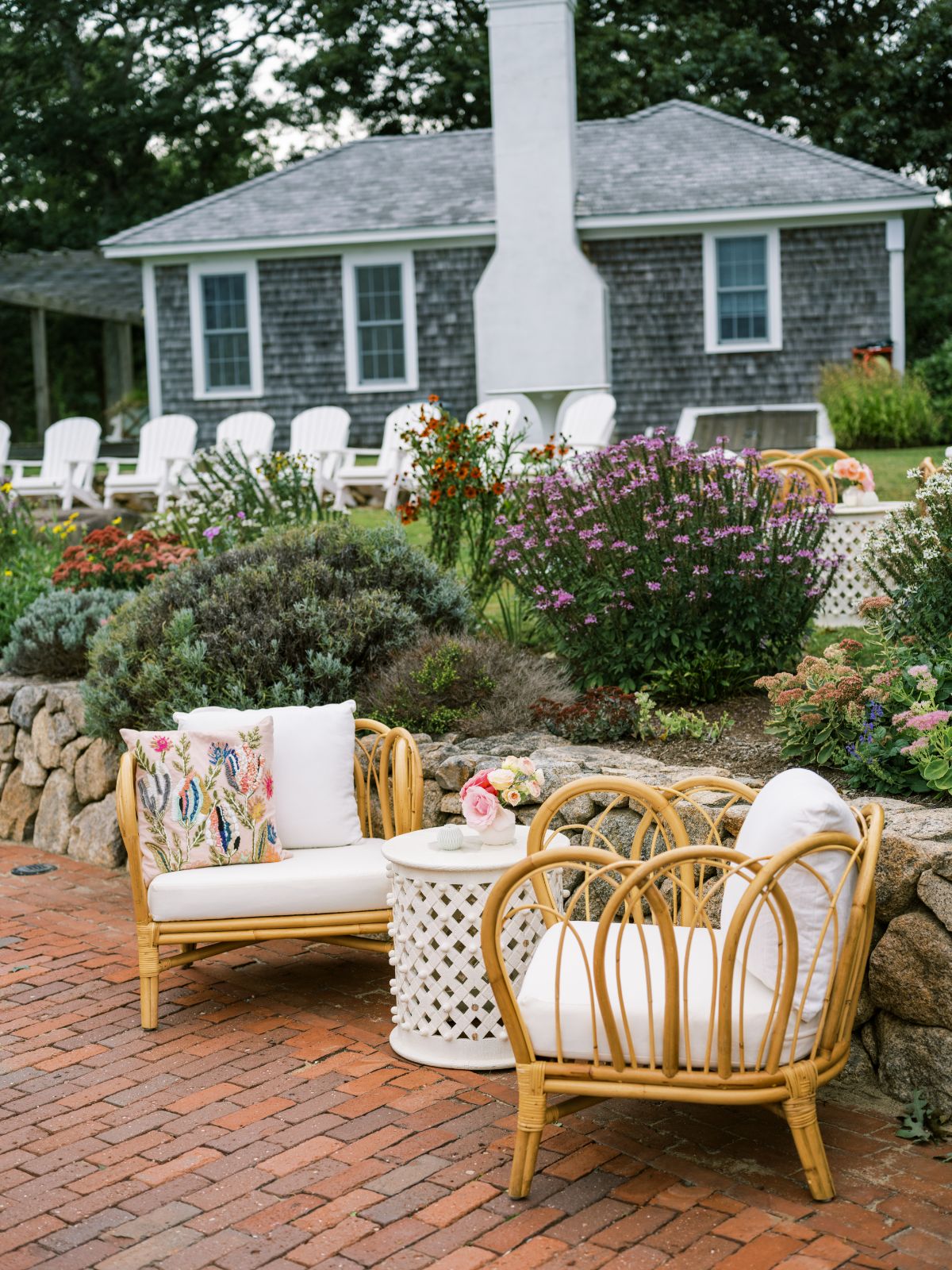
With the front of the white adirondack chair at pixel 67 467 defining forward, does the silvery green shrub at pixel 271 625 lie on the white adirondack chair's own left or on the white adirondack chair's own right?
on the white adirondack chair's own left

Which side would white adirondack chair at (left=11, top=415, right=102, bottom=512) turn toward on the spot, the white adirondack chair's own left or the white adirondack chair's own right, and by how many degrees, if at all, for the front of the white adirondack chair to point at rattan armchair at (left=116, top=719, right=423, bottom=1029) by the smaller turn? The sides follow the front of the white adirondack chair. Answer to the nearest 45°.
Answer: approximately 45° to the white adirondack chair's own left

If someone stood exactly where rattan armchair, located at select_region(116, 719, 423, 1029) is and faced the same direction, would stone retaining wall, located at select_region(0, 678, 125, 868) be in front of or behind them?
behind

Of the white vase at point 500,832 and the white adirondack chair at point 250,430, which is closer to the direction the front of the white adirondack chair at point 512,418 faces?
the white vase

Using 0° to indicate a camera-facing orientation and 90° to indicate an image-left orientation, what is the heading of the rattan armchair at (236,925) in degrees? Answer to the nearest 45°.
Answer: approximately 0°

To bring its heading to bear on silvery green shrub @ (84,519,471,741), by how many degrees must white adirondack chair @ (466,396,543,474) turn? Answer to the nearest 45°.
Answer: approximately 45° to its left

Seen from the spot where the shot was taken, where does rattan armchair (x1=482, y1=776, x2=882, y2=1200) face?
facing to the left of the viewer

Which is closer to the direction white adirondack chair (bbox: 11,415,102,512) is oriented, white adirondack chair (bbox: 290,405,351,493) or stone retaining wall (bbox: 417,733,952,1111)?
the stone retaining wall

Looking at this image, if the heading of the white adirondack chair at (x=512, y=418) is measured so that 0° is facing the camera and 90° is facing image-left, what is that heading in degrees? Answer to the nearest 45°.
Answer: approximately 45°

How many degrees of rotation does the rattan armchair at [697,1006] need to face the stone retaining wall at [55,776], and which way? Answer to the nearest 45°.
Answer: approximately 45° to its right
